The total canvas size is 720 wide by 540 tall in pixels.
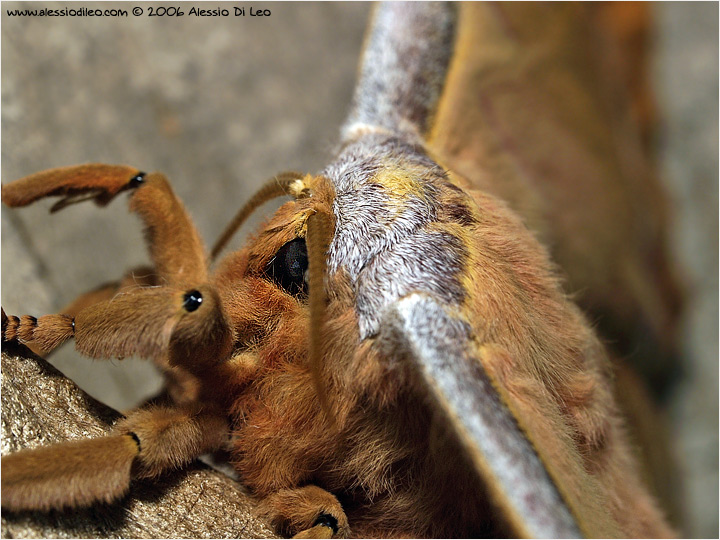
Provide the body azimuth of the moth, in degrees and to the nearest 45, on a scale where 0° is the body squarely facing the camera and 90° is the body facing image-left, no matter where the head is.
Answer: approximately 90°
